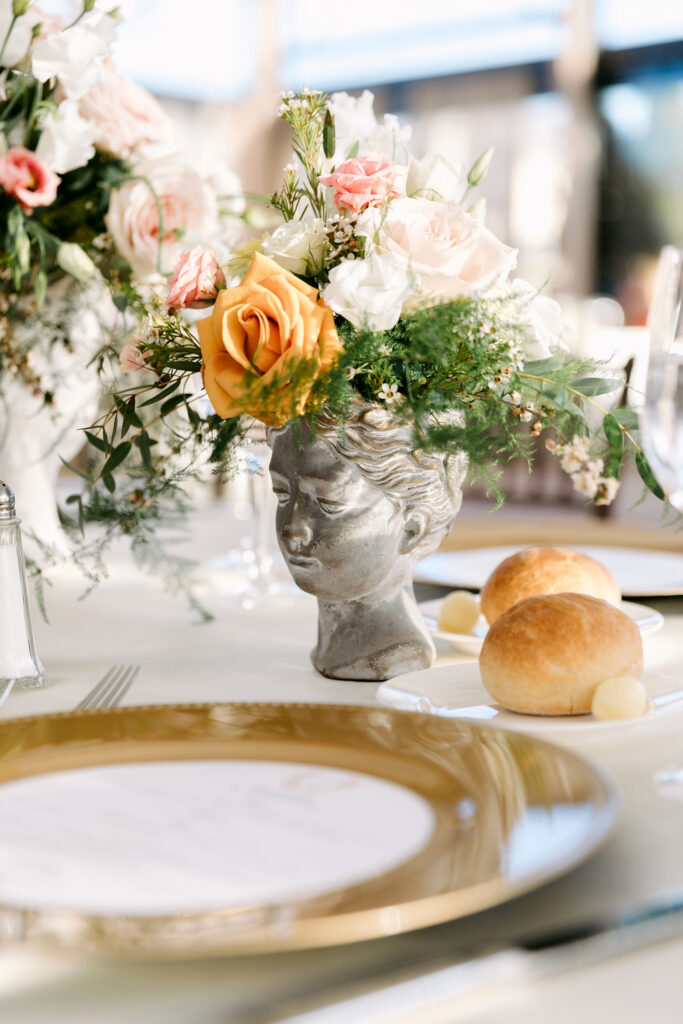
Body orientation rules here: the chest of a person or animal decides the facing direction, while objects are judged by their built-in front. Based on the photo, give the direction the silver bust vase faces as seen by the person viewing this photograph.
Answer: facing the viewer and to the left of the viewer
